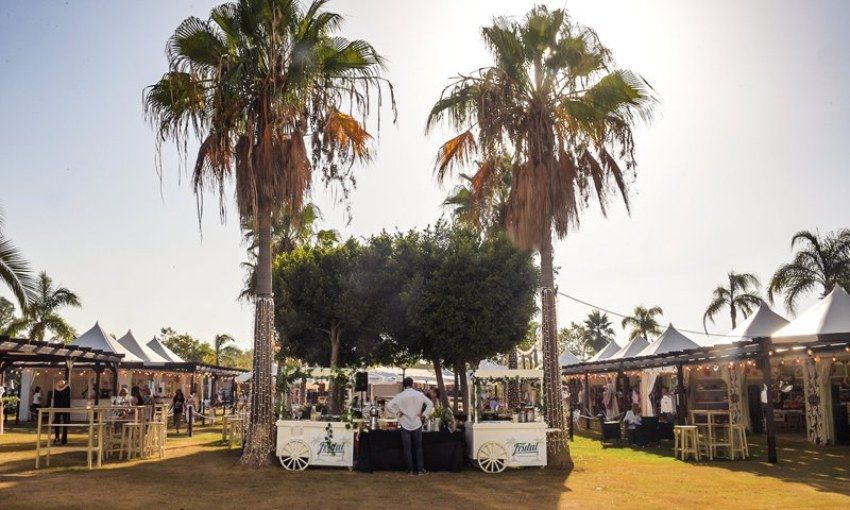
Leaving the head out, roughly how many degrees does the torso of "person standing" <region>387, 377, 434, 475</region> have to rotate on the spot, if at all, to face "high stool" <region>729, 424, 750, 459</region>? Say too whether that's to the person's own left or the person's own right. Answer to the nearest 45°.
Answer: approximately 45° to the person's own right

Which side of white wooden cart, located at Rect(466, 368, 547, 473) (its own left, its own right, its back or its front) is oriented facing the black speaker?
right

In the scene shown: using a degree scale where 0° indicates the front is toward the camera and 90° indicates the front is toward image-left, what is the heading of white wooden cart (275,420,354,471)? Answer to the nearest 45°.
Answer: approximately 0°

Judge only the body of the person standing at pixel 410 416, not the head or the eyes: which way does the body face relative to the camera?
away from the camera

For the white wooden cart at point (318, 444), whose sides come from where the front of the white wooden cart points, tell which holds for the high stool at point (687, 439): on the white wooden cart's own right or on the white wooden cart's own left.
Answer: on the white wooden cart's own left

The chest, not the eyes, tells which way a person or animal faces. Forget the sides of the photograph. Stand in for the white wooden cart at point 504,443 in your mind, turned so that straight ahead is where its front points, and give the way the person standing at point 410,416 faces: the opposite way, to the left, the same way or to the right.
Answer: the opposite way

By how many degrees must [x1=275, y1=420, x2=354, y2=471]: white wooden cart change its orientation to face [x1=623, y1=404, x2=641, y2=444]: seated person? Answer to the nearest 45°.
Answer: approximately 135° to its left

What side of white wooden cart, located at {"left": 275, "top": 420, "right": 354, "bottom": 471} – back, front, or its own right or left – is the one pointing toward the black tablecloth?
left

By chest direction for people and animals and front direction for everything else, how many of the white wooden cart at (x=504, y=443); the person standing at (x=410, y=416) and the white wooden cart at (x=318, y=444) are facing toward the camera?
2

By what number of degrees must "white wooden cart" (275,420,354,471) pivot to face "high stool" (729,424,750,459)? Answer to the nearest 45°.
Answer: approximately 90° to its left
